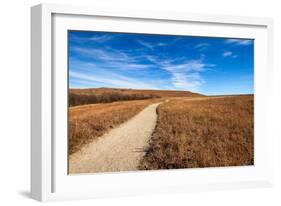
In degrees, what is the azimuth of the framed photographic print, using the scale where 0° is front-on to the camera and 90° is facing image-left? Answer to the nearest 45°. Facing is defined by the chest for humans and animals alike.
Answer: approximately 315°
